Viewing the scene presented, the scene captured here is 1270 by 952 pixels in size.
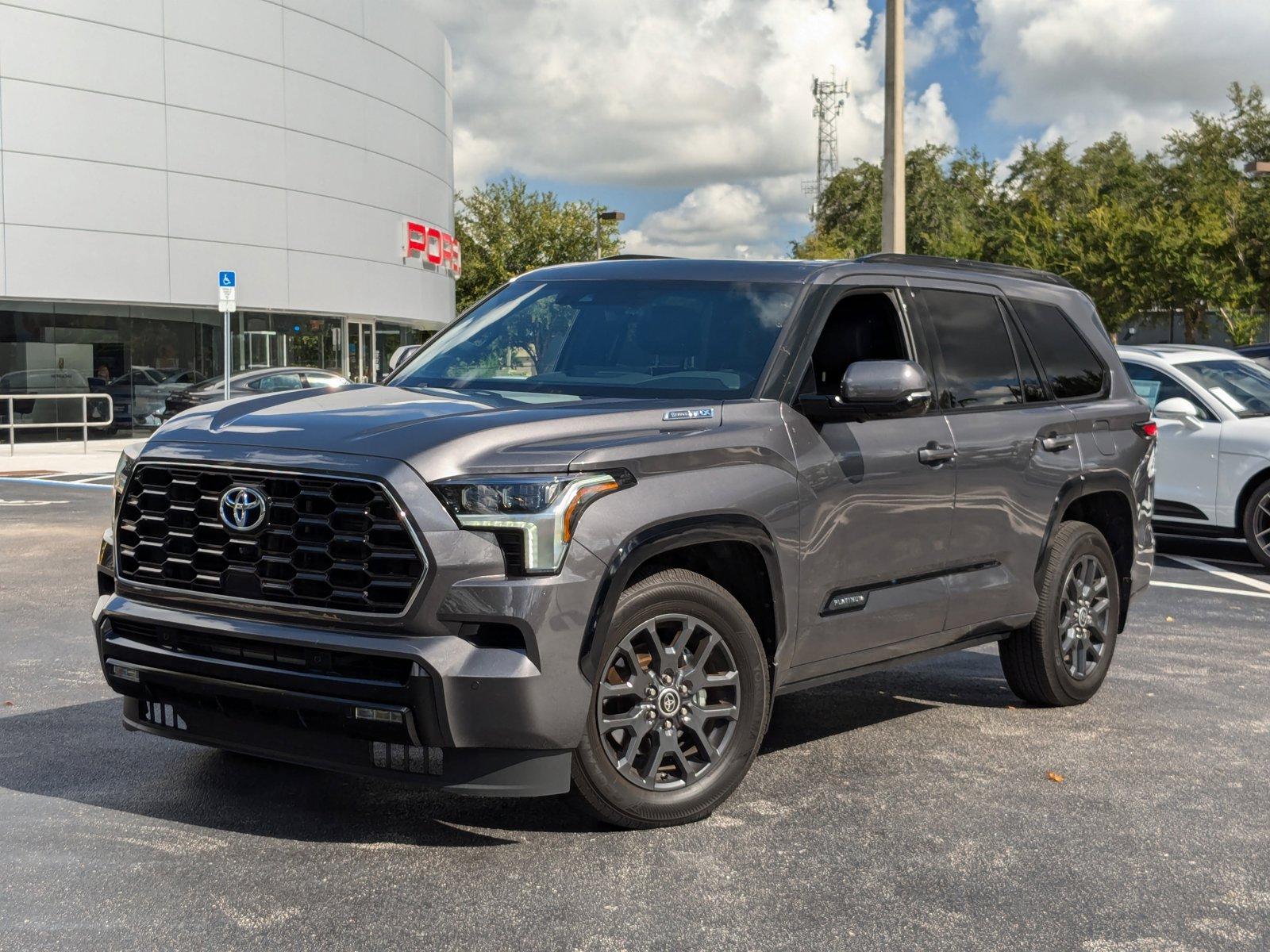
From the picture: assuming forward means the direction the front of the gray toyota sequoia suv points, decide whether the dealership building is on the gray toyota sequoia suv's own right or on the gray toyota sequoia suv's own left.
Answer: on the gray toyota sequoia suv's own right

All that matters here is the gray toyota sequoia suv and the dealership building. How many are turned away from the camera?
0

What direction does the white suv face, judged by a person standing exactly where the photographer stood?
facing the viewer and to the right of the viewer

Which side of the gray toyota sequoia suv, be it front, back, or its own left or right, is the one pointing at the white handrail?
right

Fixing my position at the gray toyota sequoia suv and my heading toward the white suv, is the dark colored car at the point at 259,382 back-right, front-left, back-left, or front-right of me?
front-left

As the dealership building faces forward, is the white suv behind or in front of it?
in front

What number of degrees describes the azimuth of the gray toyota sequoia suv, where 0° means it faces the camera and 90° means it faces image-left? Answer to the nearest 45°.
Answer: approximately 45°

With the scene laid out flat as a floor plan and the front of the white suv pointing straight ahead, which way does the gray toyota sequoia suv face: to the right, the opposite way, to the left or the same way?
to the right

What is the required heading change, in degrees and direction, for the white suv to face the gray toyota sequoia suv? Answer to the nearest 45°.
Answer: approximately 45° to its right

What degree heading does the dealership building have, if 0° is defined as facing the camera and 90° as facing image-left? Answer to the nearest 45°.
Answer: approximately 315°

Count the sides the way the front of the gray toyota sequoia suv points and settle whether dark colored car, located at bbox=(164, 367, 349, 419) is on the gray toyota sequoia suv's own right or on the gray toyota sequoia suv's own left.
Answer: on the gray toyota sequoia suv's own right
